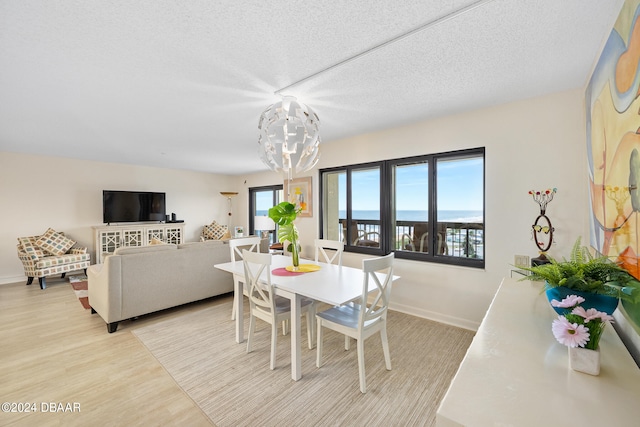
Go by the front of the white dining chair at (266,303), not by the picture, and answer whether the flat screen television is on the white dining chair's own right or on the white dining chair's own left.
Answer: on the white dining chair's own left

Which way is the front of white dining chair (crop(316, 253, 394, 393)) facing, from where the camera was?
facing away from the viewer and to the left of the viewer

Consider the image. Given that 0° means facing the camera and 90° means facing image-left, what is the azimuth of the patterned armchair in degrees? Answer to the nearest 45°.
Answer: approximately 315°

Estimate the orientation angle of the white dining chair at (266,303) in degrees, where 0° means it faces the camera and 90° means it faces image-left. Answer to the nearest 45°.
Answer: approximately 225°

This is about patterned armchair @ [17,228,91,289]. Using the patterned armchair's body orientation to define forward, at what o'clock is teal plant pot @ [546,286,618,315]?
The teal plant pot is roughly at 1 o'clock from the patterned armchair.

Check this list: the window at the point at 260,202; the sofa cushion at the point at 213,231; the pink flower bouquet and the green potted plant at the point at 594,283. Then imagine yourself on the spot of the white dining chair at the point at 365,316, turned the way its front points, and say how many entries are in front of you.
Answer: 2

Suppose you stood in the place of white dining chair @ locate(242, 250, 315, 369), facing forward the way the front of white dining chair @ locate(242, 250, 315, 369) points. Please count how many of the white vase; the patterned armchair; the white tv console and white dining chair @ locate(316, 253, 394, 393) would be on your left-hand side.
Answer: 2

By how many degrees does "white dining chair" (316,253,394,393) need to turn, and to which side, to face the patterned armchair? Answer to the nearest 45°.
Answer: approximately 45° to its left

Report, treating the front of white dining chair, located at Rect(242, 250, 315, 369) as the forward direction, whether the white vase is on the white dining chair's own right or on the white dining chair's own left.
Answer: on the white dining chair's own right

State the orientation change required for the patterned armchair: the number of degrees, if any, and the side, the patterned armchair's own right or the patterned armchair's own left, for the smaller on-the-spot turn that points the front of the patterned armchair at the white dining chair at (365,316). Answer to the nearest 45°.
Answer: approximately 45° to the patterned armchair's own right

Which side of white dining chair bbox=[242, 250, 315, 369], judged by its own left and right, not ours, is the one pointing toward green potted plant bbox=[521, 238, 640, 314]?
right
